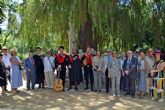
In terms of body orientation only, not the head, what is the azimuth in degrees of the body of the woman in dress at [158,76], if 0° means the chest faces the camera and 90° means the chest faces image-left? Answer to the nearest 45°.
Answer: approximately 45°

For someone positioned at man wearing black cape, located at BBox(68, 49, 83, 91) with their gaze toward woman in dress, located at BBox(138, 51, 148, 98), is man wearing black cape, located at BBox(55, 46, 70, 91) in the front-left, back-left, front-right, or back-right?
back-right

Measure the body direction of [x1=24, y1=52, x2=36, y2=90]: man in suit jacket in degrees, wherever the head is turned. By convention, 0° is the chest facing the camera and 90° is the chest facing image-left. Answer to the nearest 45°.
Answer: approximately 315°

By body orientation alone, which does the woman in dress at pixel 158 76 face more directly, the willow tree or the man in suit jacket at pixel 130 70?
the man in suit jacket
